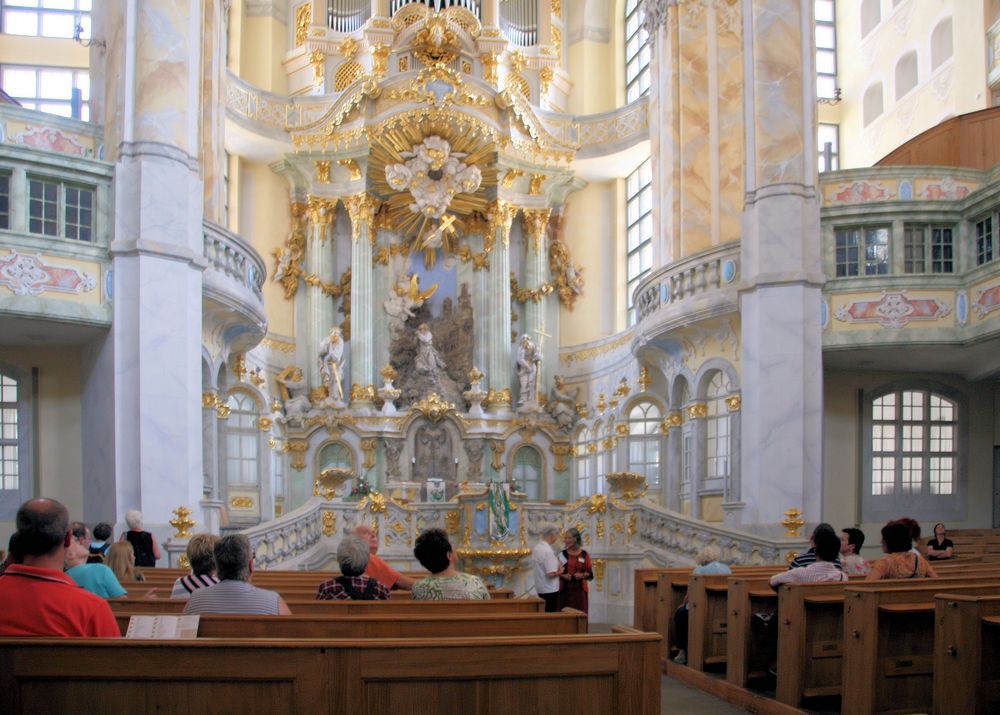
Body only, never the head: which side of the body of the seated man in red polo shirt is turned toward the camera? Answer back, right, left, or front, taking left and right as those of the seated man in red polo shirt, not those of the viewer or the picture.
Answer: back

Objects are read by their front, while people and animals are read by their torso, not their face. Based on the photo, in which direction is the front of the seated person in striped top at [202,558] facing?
away from the camera

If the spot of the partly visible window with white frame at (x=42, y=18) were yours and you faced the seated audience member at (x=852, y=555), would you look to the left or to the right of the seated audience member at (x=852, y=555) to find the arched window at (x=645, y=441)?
left

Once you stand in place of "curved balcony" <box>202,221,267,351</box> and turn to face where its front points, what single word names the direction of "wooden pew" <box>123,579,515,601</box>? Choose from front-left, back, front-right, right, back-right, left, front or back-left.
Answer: front-right

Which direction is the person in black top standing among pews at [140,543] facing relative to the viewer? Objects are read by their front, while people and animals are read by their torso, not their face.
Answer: away from the camera

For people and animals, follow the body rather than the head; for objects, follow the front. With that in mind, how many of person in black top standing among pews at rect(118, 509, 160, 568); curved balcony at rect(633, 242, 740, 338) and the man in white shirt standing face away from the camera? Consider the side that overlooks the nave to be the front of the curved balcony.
1

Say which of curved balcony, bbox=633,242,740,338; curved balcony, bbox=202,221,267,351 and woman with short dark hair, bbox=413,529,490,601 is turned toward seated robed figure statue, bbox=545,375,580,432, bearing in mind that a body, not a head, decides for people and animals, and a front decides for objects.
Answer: the woman with short dark hair

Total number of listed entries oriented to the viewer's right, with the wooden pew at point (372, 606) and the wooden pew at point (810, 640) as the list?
0

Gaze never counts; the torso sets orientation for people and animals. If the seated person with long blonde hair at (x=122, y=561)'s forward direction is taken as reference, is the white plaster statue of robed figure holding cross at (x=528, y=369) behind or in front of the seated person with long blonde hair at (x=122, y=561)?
in front

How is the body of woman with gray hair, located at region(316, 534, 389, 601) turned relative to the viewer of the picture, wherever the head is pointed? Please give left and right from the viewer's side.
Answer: facing away from the viewer

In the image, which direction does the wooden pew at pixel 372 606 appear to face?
away from the camera

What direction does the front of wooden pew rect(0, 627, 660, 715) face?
away from the camera

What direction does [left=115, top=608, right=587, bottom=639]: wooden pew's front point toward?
away from the camera
